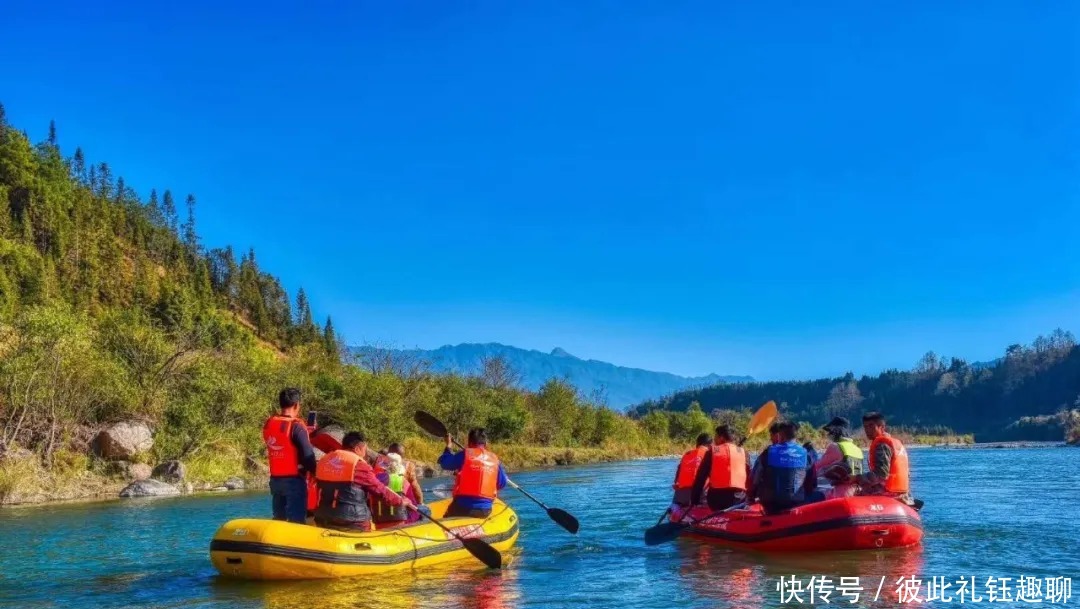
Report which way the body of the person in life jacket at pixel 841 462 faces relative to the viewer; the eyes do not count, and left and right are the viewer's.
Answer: facing away from the viewer and to the left of the viewer

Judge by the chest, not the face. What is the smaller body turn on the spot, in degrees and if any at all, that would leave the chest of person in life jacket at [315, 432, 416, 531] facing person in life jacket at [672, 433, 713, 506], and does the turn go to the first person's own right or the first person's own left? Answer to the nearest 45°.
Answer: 0° — they already face them

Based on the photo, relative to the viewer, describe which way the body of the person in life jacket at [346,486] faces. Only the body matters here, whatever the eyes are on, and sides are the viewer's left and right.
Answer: facing away from the viewer and to the right of the viewer

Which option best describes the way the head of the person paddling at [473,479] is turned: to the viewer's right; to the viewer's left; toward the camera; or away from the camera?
away from the camera

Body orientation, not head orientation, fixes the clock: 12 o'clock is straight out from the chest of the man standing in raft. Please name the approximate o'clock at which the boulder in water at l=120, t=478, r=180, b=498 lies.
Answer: The boulder in water is roughly at 10 o'clock from the man standing in raft.

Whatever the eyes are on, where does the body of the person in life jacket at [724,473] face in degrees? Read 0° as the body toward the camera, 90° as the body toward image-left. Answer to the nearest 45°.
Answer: approximately 180°

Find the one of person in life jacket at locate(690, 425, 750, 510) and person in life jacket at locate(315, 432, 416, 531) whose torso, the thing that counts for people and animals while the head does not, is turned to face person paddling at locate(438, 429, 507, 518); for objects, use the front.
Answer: person in life jacket at locate(315, 432, 416, 531)

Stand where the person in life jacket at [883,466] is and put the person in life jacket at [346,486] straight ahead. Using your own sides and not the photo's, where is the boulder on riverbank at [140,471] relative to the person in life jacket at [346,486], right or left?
right

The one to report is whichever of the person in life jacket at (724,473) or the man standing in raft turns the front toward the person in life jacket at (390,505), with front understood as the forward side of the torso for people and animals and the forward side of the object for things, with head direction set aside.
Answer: the man standing in raft
